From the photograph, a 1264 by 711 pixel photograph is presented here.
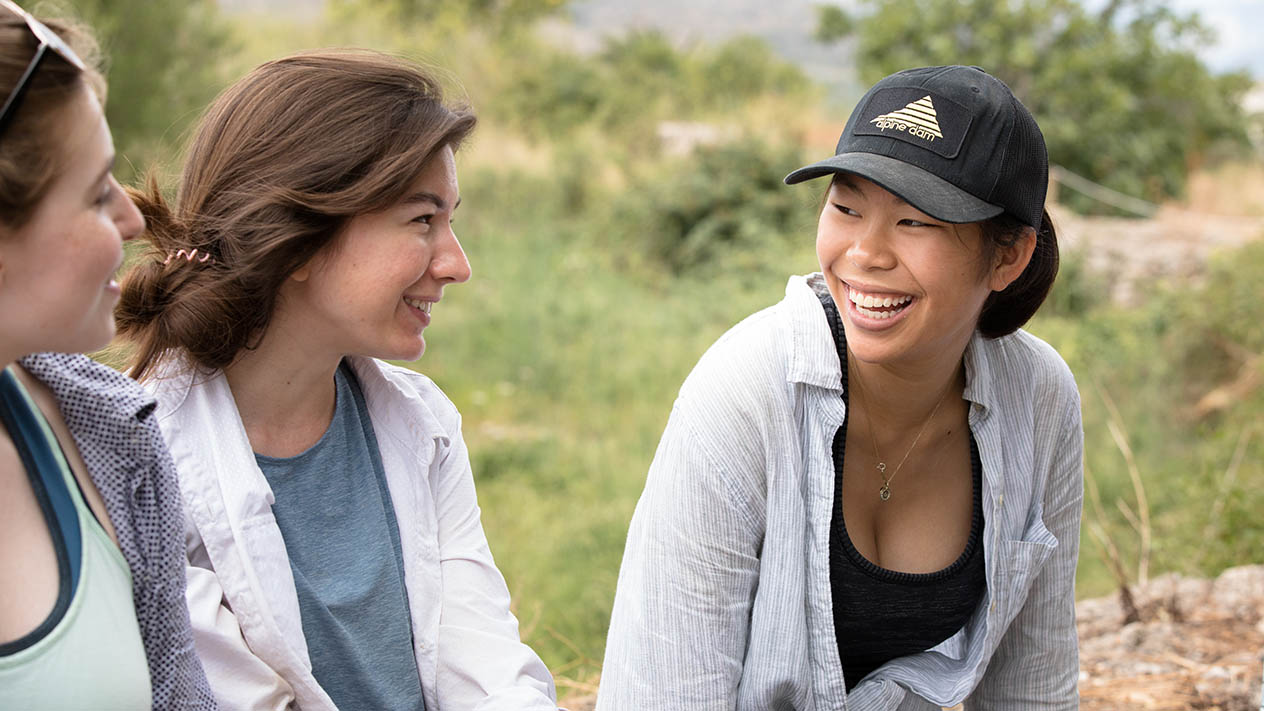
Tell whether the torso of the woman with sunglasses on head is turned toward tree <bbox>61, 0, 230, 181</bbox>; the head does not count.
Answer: no

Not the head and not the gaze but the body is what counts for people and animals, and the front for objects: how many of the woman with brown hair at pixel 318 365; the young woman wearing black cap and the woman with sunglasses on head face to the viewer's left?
0

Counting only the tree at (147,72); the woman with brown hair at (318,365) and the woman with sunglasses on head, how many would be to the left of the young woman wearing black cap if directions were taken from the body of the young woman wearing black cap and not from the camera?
0

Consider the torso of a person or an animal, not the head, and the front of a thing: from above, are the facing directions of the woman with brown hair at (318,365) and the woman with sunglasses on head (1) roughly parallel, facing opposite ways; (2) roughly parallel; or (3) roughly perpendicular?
roughly parallel

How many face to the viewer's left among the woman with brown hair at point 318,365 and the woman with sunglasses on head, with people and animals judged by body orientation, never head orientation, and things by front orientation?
0

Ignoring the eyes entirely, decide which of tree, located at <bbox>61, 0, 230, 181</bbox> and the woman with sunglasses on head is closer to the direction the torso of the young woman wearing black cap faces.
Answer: the woman with sunglasses on head

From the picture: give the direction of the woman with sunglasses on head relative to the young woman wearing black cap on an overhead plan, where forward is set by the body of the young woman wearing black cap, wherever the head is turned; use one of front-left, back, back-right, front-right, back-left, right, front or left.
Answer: front-right

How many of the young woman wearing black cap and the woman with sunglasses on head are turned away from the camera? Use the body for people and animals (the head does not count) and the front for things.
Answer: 0

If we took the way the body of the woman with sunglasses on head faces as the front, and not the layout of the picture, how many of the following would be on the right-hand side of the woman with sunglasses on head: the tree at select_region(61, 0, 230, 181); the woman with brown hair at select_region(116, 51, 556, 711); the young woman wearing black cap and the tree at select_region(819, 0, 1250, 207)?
0

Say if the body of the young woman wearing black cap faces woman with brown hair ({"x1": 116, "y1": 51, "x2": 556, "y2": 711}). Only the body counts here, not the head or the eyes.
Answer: no

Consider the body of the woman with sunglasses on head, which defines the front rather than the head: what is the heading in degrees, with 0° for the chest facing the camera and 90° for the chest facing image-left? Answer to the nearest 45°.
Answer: approximately 315°

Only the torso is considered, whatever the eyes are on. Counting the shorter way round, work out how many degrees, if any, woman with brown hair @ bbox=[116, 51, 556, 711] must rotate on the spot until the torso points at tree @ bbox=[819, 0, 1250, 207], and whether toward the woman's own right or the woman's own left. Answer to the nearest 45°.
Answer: approximately 90° to the woman's own left

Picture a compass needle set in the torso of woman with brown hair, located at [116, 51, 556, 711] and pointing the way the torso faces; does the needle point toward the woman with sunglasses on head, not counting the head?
no

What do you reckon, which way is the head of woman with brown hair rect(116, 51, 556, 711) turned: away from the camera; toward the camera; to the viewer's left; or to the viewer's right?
to the viewer's right

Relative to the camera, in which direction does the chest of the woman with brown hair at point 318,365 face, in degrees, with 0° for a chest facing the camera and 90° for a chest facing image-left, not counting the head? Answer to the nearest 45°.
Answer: approximately 315°

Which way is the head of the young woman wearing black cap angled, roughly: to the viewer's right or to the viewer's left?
to the viewer's left

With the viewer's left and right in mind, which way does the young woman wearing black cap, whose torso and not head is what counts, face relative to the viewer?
facing the viewer
